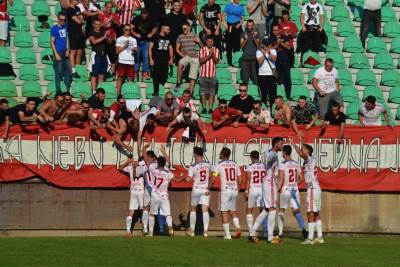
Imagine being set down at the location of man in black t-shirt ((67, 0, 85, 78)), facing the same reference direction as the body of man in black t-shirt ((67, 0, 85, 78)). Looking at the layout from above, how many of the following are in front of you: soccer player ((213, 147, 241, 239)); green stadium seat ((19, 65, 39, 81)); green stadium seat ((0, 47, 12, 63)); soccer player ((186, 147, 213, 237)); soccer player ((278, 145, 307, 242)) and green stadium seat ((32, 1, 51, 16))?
3

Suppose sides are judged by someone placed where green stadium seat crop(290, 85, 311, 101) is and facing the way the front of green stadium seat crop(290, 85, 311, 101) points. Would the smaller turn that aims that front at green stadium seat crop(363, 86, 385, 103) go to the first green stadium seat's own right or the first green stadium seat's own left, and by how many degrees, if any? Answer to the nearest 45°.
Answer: approximately 90° to the first green stadium seat's own left

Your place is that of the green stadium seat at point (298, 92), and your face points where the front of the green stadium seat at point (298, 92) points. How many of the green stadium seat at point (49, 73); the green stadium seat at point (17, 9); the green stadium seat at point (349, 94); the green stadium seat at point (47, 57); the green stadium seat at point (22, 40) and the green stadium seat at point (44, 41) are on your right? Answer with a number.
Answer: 5

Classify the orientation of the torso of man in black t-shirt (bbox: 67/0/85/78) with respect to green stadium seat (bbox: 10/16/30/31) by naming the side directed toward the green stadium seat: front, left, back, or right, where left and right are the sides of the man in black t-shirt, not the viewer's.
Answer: back

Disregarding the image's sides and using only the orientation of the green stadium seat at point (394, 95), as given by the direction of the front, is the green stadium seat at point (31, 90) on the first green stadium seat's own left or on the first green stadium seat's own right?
on the first green stadium seat's own right

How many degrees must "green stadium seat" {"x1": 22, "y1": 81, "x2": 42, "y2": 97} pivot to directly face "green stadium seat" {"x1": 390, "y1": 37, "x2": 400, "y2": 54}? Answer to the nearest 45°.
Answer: approximately 90° to its left

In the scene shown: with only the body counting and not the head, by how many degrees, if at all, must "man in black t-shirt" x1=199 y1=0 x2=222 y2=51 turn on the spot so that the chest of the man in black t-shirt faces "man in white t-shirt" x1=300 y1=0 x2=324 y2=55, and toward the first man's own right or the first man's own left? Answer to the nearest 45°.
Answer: approximately 90° to the first man's own left
